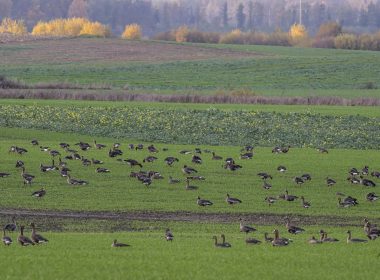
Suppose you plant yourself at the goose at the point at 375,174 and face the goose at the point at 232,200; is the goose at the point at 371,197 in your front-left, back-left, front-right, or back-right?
front-left

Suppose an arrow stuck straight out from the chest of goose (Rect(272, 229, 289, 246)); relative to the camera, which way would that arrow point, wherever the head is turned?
to the viewer's left

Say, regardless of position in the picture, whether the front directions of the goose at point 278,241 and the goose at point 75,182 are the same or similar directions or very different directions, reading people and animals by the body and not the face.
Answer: same or similar directions

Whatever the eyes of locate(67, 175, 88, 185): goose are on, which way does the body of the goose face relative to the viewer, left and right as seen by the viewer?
facing to the left of the viewer

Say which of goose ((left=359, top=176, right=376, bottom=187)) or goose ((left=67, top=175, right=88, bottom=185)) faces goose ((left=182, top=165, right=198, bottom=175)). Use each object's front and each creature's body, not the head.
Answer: goose ((left=359, top=176, right=376, bottom=187))

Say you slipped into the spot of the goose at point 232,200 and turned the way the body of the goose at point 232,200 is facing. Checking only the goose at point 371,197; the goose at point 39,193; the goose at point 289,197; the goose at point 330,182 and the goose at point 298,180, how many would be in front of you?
1

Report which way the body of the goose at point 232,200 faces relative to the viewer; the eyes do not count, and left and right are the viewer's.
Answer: facing to the left of the viewer

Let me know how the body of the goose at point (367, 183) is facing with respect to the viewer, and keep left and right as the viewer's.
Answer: facing to the left of the viewer
